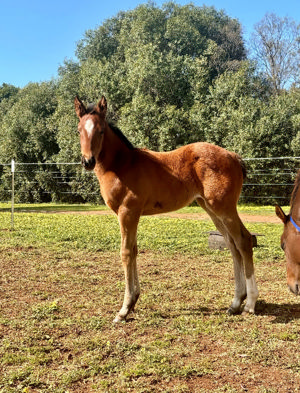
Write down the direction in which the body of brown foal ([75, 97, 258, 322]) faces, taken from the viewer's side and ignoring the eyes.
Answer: to the viewer's left

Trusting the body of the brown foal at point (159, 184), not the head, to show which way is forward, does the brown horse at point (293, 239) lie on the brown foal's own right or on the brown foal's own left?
on the brown foal's own left

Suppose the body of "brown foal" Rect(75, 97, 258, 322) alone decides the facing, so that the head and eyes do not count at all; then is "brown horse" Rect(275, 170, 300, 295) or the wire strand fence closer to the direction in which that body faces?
the wire strand fence

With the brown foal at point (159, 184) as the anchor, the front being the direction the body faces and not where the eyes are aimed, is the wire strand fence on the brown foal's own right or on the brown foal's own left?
on the brown foal's own right

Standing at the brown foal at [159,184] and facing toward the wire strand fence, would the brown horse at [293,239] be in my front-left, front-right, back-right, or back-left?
back-right
